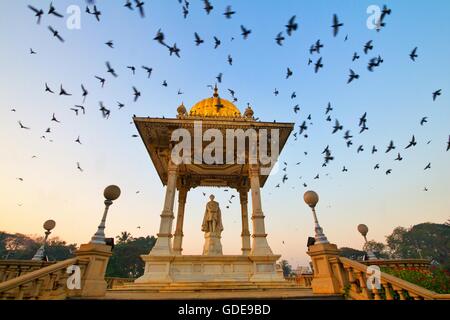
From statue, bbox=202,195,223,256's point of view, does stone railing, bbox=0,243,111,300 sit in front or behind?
in front

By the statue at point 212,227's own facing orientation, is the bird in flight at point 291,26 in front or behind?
in front

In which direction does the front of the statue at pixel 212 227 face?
toward the camera

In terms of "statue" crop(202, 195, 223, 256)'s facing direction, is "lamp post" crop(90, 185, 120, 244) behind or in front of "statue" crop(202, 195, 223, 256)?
in front
